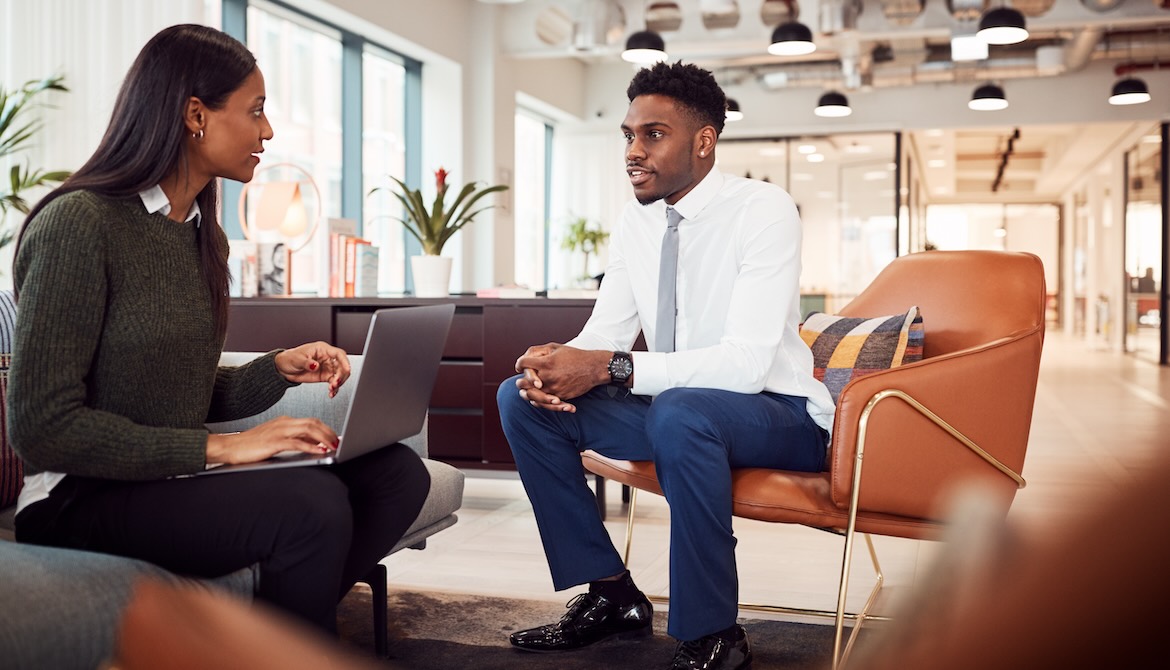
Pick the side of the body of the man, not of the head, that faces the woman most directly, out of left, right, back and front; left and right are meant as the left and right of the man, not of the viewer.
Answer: front

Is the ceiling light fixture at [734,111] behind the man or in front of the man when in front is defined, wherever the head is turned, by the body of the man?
behind

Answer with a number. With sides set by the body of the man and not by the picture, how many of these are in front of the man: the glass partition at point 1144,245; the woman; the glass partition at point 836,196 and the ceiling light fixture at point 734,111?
1

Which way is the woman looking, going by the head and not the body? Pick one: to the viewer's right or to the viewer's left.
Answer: to the viewer's right

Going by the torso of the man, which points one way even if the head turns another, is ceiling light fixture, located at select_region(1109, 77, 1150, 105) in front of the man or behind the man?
behind

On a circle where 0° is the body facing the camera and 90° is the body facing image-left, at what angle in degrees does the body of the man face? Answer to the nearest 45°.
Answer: approximately 45°

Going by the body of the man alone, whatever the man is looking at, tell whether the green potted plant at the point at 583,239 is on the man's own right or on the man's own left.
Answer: on the man's own right

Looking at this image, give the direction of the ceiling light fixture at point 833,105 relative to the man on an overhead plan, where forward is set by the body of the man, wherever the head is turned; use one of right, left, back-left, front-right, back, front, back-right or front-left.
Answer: back-right

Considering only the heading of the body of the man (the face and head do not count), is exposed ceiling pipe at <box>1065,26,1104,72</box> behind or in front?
behind

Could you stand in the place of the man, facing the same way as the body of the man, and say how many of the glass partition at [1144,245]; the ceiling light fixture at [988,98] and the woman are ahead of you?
1

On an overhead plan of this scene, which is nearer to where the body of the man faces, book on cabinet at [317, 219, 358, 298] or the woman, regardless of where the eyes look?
the woman
